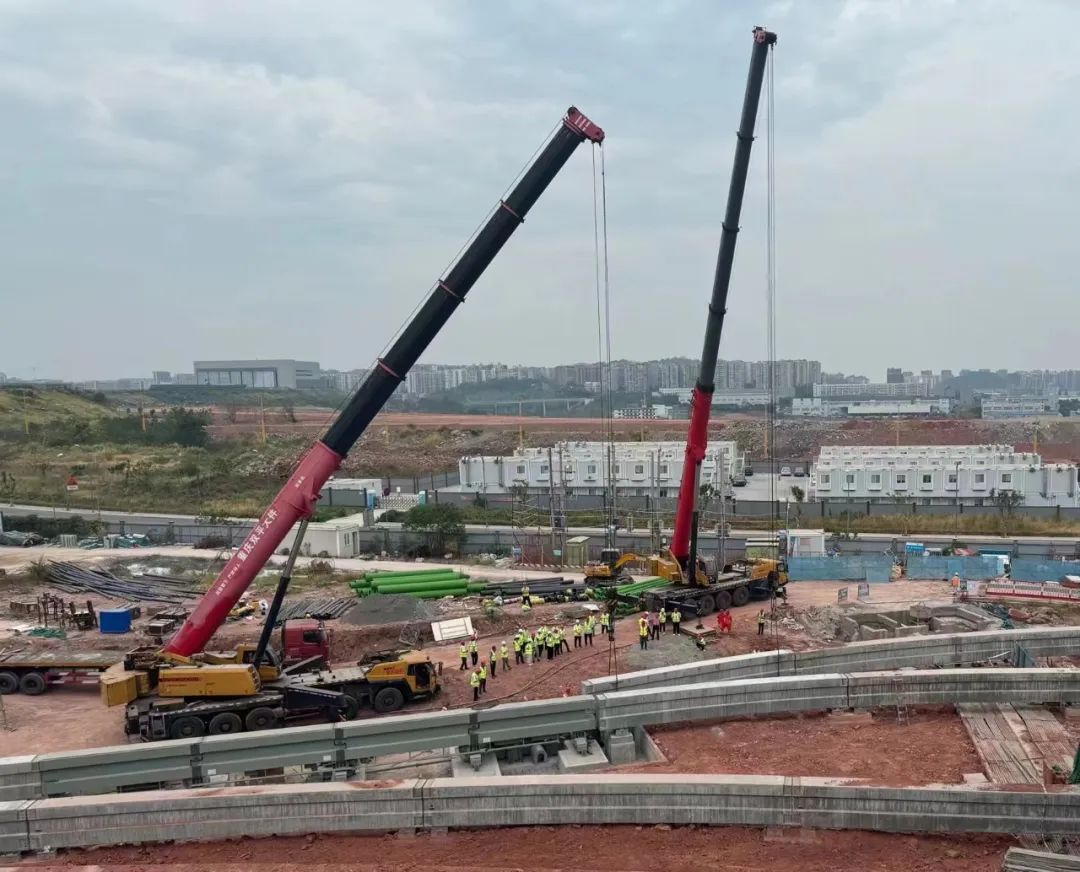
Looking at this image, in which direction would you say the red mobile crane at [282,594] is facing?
to the viewer's right

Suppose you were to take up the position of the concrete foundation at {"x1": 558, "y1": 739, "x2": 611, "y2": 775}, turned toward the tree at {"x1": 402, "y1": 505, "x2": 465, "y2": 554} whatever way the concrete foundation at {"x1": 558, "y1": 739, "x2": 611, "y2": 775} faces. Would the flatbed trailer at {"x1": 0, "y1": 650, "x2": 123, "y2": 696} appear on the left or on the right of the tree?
left

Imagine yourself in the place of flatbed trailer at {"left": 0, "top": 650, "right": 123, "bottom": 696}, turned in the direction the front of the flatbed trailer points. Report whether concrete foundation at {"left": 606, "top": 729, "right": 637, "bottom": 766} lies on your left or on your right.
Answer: on your right

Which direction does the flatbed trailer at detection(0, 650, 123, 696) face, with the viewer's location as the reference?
facing to the right of the viewer

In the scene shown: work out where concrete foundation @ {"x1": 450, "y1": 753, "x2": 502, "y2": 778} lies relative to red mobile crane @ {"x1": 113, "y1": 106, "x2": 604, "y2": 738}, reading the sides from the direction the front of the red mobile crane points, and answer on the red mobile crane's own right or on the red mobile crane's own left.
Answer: on the red mobile crane's own right

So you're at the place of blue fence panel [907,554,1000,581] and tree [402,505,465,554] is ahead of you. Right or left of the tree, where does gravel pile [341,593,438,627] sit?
left
